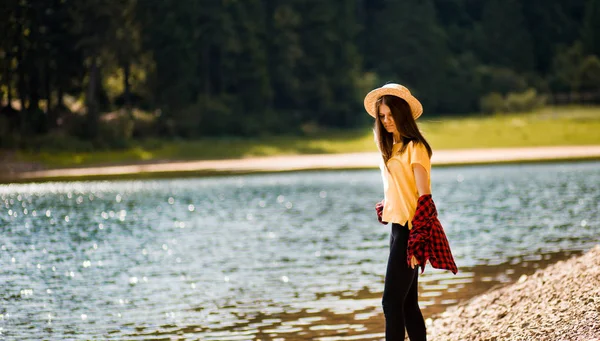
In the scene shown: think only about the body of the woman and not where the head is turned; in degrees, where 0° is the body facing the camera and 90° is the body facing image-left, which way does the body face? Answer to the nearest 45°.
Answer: approximately 45°
